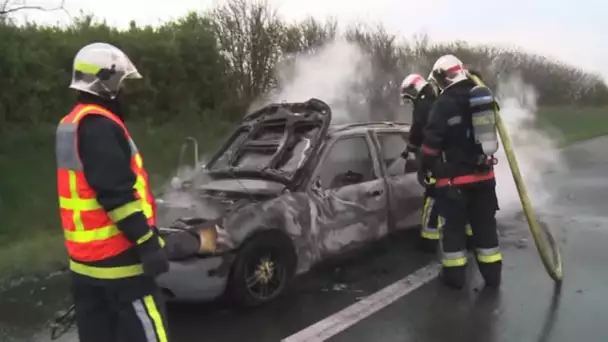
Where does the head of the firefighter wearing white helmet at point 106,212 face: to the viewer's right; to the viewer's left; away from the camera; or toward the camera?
to the viewer's right

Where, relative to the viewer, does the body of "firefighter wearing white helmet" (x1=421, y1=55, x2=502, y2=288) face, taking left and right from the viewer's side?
facing away from the viewer and to the left of the viewer

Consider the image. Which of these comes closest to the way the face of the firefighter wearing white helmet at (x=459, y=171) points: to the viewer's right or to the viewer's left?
to the viewer's left

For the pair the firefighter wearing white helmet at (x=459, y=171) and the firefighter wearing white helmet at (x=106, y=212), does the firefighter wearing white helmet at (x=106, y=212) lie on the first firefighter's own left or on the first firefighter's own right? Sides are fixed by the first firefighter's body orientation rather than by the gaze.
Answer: on the first firefighter's own left

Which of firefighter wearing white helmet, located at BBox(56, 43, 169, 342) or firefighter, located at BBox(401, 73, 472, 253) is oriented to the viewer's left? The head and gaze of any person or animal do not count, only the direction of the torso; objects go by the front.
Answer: the firefighter

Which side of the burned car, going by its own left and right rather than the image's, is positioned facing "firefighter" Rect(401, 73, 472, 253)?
back

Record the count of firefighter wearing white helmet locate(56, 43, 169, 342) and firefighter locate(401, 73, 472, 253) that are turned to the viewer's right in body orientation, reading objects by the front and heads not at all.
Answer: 1

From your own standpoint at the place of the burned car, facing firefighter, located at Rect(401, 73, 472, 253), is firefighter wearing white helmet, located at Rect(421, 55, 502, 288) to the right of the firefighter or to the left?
right

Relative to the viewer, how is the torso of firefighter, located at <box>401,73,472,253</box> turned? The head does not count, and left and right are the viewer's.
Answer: facing to the left of the viewer

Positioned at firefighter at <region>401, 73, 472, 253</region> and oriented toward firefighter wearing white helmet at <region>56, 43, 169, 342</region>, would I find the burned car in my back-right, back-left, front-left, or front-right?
front-right

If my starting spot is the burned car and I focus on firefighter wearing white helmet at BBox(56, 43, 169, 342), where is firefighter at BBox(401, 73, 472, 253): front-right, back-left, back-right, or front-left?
back-left

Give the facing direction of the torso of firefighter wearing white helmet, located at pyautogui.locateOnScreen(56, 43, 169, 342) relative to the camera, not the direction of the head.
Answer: to the viewer's right

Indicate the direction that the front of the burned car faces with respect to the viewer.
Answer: facing the viewer and to the left of the viewer

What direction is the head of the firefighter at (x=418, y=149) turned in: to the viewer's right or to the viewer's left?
to the viewer's left

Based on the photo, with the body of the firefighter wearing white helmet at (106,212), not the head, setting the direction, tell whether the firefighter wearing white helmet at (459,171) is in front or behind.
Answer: in front

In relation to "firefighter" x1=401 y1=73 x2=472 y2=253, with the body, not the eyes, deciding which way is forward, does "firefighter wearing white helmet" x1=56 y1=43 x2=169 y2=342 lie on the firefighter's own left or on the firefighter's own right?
on the firefighter's own left

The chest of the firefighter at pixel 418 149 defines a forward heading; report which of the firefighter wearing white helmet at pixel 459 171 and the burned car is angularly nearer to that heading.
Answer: the burned car
